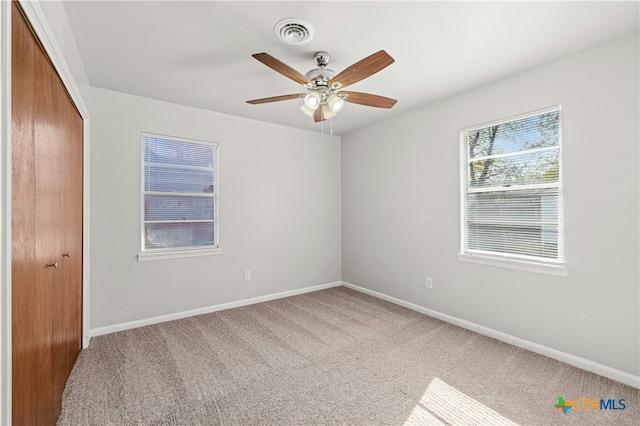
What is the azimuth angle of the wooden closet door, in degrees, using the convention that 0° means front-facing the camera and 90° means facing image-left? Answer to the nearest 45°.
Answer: approximately 270°

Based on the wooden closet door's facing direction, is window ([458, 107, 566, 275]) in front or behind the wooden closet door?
in front

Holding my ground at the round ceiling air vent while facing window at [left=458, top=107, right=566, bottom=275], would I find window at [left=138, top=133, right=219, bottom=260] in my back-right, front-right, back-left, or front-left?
back-left

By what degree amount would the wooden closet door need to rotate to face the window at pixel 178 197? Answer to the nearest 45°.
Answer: approximately 45° to its left

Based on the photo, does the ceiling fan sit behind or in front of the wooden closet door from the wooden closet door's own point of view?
in front
